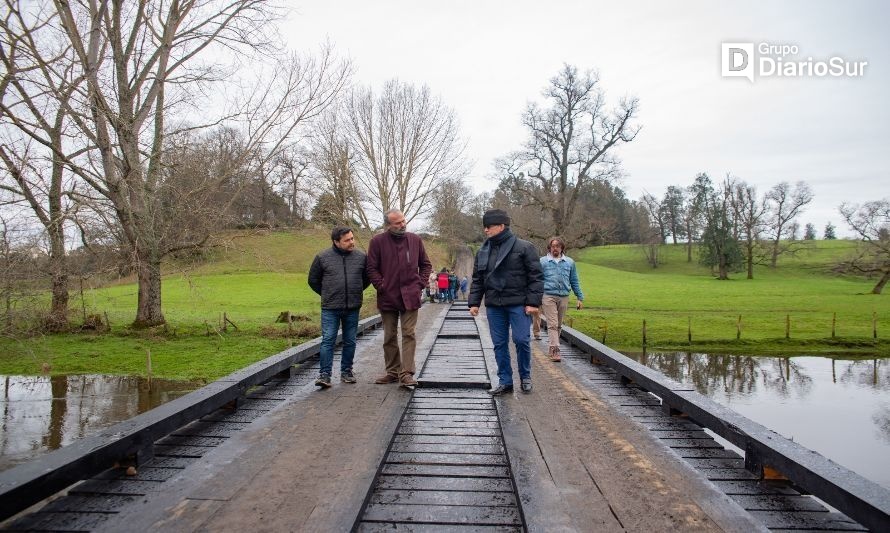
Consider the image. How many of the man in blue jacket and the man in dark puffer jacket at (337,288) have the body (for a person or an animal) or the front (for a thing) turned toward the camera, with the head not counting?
2

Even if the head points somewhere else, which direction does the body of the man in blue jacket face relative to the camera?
toward the camera

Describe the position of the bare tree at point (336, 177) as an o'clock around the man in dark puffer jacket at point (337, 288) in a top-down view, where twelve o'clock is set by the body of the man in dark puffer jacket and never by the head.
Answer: The bare tree is roughly at 6 o'clock from the man in dark puffer jacket.

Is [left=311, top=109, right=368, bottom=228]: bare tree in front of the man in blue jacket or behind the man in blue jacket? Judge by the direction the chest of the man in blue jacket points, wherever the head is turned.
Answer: behind

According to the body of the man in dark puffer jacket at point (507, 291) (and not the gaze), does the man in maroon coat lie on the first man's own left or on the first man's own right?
on the first man's own right

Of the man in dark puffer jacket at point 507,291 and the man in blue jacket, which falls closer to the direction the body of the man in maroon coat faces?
the man in dark puffer jacket

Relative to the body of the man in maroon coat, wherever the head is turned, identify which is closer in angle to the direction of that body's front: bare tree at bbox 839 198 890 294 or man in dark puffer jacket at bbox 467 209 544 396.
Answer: the man in dark puffer jacket

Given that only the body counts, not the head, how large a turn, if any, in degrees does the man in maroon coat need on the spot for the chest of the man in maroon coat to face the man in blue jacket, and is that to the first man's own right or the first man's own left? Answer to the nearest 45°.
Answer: approximately 135° to the first man's own left

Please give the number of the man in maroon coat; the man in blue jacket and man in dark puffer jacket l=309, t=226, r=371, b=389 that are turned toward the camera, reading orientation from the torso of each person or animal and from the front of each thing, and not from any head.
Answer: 3

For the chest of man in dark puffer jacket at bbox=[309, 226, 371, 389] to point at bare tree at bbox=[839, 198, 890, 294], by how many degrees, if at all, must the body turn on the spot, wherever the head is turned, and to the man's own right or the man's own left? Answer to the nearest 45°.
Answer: approximately 135° to the man's own left

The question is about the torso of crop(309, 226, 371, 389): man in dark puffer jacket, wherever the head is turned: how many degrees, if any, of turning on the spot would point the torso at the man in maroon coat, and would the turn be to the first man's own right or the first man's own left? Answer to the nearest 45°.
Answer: approximately 90° to the first man's own left

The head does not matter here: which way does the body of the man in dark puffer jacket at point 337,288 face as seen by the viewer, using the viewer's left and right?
facing the viewer

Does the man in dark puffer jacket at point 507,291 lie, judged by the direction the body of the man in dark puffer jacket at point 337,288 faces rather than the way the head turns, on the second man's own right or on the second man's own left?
on the second man's own left

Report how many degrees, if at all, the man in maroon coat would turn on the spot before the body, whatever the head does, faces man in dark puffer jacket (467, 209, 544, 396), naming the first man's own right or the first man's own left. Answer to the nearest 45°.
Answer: approximately 90° to the first man's own left

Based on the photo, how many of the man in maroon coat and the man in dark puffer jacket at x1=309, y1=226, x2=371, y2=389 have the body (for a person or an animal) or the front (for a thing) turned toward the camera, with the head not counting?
2

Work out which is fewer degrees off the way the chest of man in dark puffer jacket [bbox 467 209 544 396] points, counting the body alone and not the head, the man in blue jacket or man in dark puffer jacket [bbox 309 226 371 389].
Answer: the man in dark puffer jacket

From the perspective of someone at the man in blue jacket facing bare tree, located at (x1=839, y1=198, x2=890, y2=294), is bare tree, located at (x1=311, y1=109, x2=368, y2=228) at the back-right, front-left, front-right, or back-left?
front-left
